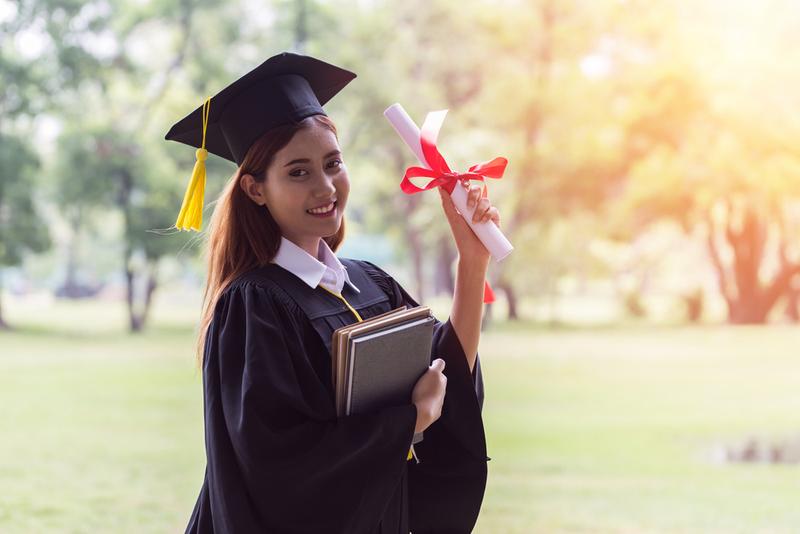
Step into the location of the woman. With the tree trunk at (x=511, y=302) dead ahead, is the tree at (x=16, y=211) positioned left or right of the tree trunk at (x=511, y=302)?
left

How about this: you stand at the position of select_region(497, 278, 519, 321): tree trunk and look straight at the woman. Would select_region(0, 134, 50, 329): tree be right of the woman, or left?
right

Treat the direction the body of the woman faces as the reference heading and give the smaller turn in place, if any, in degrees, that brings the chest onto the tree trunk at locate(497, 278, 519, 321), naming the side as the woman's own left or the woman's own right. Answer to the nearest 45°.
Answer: approximately 135° to the woman's own left

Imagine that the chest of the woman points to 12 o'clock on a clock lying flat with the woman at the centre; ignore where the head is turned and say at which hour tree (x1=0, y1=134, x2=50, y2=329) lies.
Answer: The tree is roughly at 7 o'clock from the woman.

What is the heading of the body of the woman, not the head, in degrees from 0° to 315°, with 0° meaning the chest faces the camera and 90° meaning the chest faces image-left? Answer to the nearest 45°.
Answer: approximately 315°
